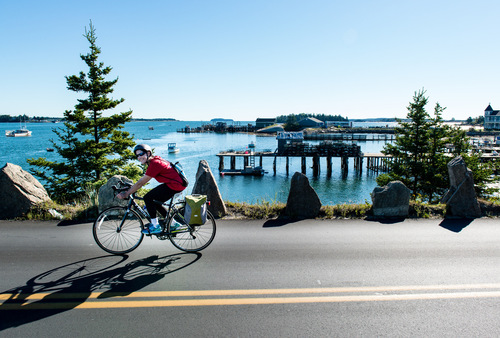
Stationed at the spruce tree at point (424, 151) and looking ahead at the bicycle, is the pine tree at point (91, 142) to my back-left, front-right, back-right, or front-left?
front-right

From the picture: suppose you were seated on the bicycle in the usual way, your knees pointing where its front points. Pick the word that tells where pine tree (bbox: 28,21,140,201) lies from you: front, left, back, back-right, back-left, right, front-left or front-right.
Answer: right

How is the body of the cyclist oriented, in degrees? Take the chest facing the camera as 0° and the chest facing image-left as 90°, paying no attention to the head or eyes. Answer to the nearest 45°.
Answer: approximately 90°

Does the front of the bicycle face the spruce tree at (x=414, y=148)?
no

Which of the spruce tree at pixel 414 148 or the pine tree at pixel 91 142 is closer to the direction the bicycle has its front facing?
the pine tree

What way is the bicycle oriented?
to the viewer's left

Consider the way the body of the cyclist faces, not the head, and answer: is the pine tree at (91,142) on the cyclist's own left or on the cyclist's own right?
on the cyclist's own right

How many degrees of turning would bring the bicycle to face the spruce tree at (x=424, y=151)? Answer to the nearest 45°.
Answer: approximately 135° to its right

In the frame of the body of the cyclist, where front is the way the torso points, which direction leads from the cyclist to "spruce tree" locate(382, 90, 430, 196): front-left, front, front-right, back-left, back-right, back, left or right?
back-right

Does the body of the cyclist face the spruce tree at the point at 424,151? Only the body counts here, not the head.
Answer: no

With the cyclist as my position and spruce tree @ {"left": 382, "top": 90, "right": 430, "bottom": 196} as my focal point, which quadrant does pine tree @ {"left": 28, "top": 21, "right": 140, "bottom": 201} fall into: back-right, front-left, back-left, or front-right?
front-left
